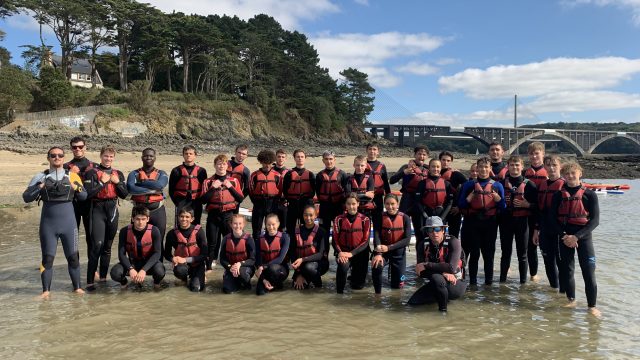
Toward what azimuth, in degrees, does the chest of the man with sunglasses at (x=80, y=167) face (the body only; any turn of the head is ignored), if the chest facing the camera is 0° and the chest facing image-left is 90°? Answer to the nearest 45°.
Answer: approximately 0°
